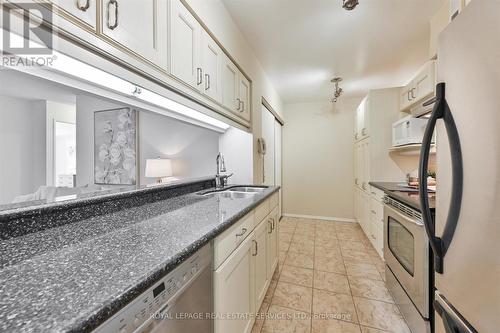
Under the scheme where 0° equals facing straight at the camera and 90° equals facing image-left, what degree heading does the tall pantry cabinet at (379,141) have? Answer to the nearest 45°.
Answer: approximately 90°

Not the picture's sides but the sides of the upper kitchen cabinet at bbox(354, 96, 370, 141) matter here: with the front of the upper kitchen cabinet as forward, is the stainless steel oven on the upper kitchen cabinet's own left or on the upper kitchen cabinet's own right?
on the upper kitchen cabinet's own left

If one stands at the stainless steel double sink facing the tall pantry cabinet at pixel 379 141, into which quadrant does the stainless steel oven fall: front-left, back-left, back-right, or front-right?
front-right

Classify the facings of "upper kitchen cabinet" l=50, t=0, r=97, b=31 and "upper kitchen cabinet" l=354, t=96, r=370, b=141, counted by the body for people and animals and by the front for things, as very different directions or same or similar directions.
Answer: very different directions

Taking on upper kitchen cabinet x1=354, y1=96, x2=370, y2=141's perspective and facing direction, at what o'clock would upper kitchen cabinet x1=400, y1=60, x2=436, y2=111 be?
upper kitchen cabinet x1=400, y1=60, x2=436, y2=111 is roughly at 8 o'clock from upper kitchen cabinet x1=354, y1=96, x2=370, y2=141.

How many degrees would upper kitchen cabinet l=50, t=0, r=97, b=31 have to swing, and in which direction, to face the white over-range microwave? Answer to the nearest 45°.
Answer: approximately 45° to its left

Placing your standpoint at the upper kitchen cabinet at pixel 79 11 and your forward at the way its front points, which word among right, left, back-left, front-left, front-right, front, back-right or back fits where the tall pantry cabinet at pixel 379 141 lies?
front-left

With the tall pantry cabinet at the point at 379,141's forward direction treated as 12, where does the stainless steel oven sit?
The stainless steel oven is roughly at 9 o'clock from the tall pantry cabinet.

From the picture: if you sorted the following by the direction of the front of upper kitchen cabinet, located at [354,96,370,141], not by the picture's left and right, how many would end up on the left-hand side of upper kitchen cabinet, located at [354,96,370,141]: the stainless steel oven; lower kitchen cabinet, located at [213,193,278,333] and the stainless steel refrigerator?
3

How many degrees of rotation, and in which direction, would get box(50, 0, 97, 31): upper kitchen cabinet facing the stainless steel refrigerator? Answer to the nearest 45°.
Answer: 0° — it already faces it

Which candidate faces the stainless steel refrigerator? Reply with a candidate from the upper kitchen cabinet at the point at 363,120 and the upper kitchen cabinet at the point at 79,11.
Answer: the upper kitchen cabinet at the point at 79,11

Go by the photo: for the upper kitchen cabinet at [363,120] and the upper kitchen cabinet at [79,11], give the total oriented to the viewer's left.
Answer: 1

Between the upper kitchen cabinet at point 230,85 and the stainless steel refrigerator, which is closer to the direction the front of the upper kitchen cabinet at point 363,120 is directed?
the upper kitchen cabinet

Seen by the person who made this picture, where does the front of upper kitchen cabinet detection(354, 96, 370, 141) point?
facing to the left of the viewer

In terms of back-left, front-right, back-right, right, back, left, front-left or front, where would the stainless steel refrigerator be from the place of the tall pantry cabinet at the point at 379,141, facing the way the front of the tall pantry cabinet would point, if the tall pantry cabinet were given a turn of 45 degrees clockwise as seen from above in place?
back-left

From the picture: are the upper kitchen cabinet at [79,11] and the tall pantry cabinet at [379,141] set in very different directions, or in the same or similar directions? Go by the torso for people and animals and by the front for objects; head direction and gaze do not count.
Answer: very different directions
